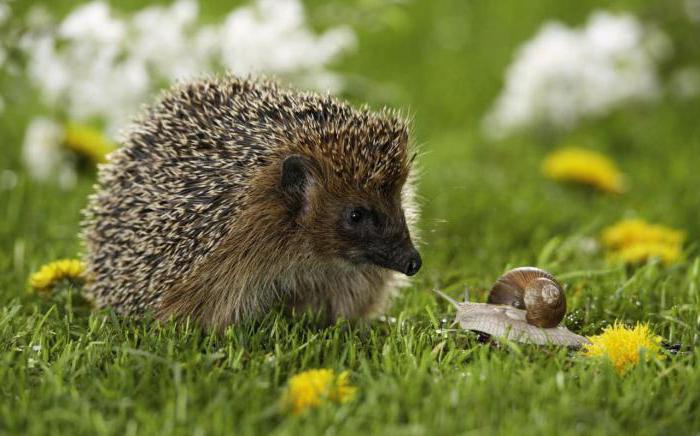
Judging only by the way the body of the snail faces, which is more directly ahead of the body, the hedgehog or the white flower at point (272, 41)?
the hedgehog

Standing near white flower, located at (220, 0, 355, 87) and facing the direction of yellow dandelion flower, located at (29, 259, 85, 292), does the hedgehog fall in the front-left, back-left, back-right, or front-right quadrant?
front-left

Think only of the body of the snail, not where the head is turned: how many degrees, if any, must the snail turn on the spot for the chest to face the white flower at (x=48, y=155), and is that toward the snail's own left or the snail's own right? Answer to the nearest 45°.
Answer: approximately 45° to the snail's own right

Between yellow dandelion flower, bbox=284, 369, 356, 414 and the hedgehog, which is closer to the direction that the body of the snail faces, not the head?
the hedgehog

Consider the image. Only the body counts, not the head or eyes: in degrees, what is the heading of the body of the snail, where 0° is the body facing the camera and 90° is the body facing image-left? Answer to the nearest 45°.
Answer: approximately 90°

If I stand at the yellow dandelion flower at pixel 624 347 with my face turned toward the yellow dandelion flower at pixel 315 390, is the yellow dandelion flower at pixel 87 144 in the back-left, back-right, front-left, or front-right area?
front-right

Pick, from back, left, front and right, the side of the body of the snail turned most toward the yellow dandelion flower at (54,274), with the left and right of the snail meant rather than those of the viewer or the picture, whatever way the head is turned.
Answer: front

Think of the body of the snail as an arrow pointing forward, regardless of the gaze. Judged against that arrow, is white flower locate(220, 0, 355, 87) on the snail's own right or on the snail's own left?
on the snail's own right

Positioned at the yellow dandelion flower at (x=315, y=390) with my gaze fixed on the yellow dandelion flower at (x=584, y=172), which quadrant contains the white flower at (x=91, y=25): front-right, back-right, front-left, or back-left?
front-left

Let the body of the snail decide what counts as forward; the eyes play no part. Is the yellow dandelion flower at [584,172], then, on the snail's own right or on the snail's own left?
on the snail's own right

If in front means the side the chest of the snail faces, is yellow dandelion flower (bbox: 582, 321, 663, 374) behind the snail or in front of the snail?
behind

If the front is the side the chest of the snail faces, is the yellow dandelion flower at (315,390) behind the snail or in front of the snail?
in front
